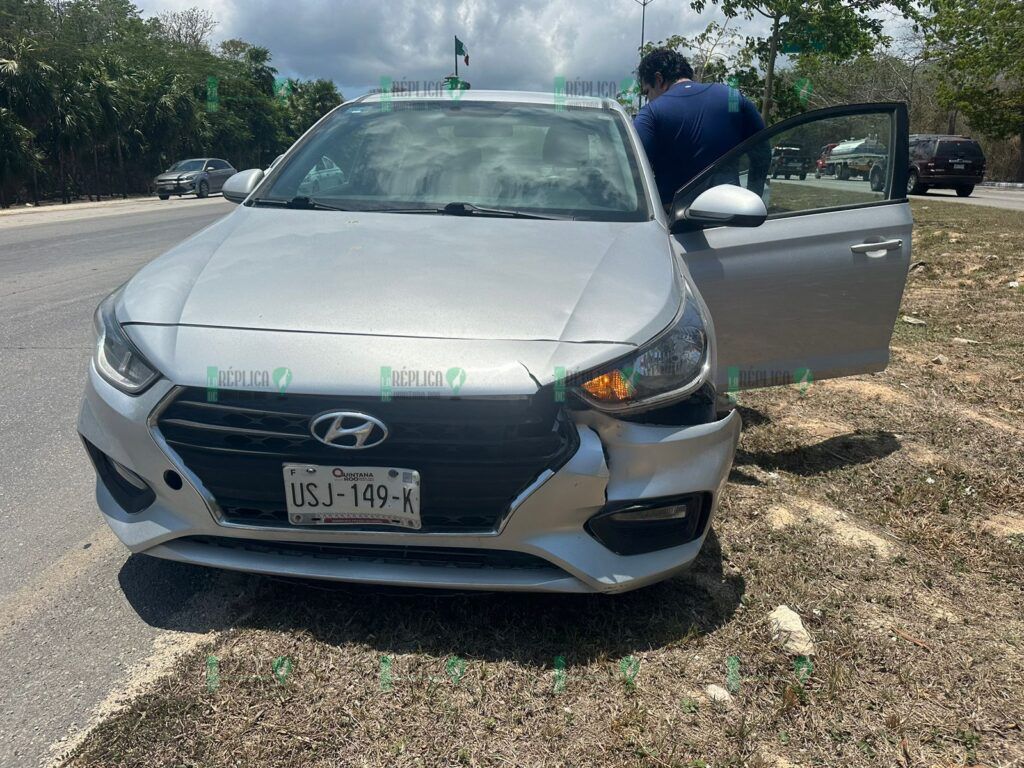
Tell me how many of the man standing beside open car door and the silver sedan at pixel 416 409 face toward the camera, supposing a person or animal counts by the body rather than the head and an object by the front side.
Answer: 1

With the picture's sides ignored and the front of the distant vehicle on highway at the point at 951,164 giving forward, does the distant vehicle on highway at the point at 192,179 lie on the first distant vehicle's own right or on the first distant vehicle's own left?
on the first distant vehicle's own left

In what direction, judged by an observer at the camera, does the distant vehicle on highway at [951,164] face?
facing away from the viewer and to the left of the viewer

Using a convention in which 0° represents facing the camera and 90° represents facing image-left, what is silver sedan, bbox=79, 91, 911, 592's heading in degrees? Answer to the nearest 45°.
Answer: approximately 0°

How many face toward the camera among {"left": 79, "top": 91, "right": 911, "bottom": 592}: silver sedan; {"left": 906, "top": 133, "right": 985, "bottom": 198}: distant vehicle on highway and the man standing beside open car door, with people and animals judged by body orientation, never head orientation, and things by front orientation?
1

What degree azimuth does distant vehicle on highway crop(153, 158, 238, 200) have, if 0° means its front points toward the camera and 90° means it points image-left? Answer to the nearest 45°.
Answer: approximately 45°

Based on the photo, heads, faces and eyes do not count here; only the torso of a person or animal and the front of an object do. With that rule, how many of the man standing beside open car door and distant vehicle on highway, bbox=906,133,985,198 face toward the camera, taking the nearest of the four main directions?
0

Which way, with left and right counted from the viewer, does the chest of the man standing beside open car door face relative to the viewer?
facing away from the viewer and to the left of the viewer

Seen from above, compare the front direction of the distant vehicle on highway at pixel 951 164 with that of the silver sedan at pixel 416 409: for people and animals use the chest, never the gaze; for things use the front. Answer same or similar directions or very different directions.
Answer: very different directions
